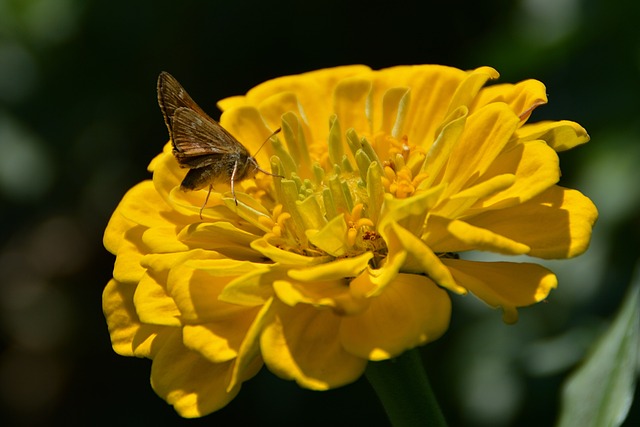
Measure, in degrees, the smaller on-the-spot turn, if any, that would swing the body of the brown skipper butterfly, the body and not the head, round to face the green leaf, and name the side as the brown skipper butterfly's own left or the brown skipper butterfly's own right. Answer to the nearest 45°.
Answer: approximately 45° to the brown skipper butterfly's own right

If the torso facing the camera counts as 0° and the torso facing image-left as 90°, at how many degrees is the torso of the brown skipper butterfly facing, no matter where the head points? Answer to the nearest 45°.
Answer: approximately 270°
